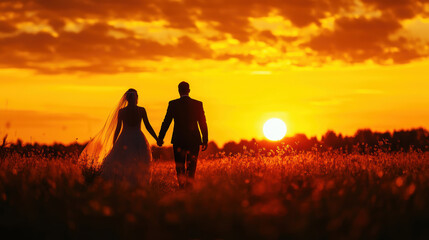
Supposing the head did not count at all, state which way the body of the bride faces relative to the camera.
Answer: away from the camera

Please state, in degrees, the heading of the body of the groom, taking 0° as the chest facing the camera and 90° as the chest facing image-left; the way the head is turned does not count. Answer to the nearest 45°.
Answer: approximately 180°

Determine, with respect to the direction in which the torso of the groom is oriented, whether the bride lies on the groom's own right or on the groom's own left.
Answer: on the groom's own left

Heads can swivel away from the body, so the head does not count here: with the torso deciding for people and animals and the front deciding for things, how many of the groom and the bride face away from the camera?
2

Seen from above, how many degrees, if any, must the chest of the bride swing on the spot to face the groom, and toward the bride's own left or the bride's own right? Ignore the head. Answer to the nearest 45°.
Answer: approximately 90° to the bride's own right
